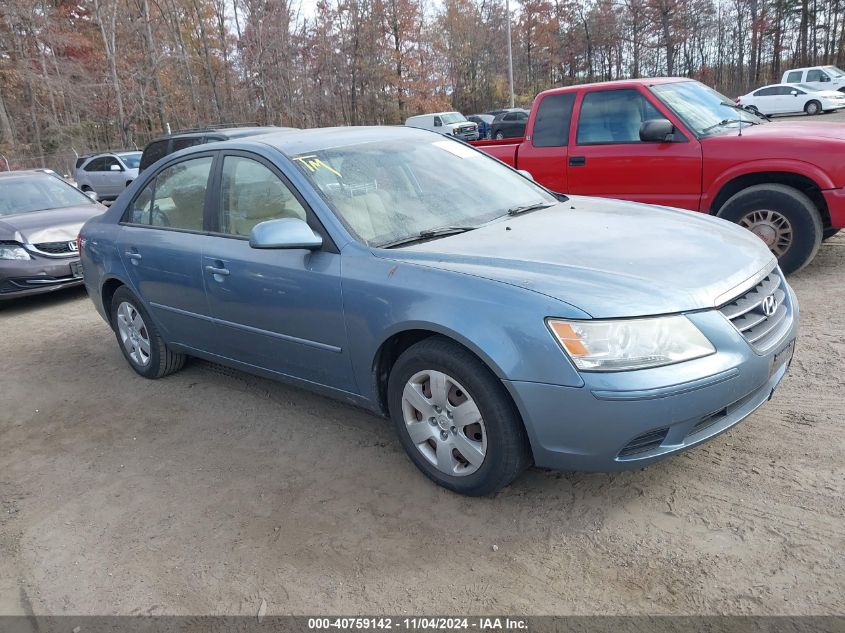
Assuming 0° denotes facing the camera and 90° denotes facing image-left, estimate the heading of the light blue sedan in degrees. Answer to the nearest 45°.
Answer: approximately 315°

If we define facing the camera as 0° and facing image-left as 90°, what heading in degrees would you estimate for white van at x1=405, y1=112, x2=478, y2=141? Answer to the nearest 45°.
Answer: approximately 315°

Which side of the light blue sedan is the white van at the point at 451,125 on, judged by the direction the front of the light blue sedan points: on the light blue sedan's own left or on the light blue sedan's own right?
on the light blue sedan's own left

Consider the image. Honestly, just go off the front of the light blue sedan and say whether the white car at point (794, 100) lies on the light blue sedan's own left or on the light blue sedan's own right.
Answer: on the light blue sedan's own left

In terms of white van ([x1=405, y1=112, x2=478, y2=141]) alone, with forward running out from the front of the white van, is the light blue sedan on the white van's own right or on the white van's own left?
on the white van's own right

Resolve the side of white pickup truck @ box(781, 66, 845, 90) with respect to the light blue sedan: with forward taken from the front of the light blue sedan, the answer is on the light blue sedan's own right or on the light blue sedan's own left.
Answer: on the light blue sedan's own left

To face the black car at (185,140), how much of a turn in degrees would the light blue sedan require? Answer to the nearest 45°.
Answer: approximately 180°

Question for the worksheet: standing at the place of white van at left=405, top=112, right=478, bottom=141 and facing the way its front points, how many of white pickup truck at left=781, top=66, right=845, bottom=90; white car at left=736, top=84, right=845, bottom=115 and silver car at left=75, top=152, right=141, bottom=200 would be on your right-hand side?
1

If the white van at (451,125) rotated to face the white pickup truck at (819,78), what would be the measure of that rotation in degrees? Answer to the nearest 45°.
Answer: approximately 45° to its left
